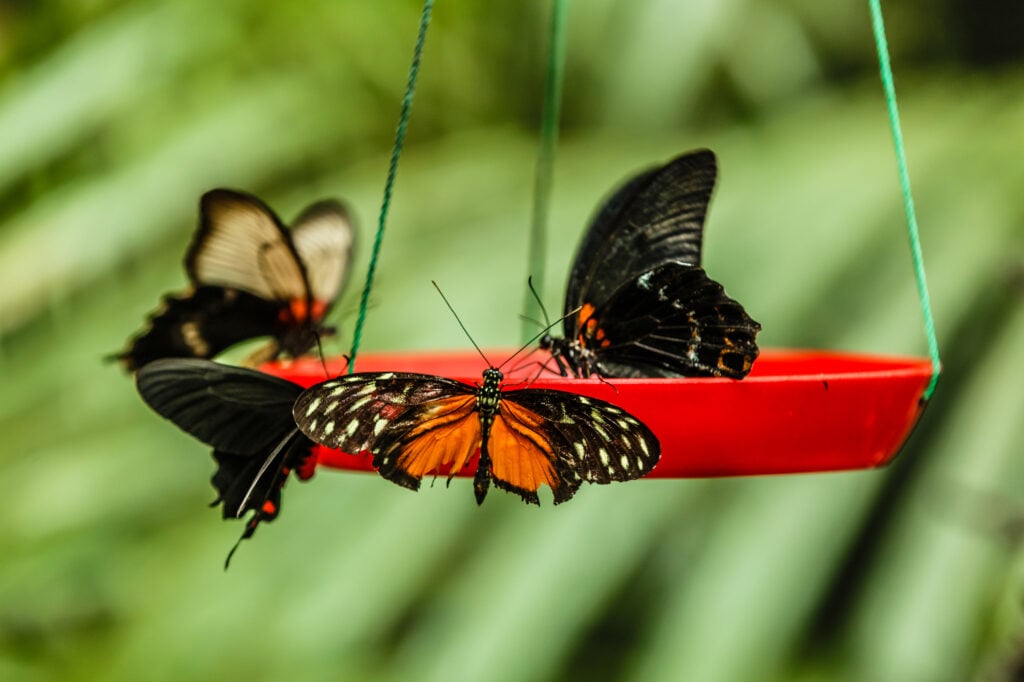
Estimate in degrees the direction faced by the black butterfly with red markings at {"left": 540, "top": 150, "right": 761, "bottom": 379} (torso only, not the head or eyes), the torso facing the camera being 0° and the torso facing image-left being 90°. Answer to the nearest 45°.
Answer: approximately 90°

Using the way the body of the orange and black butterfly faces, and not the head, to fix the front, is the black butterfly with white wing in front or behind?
in front

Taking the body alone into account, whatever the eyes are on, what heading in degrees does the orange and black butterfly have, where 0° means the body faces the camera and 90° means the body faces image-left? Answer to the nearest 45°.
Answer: approximately 180°

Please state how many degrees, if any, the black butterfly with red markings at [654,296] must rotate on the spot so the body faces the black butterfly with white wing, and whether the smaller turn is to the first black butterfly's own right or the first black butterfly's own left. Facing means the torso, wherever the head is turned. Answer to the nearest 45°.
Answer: approximately 45° to the first black butterfly's own right
